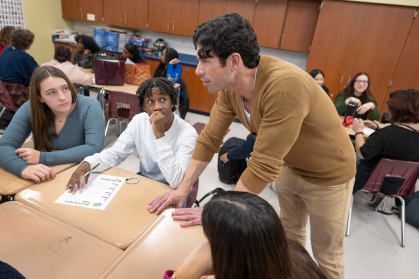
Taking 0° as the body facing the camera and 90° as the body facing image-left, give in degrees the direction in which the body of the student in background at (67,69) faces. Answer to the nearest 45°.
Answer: approximately 180°

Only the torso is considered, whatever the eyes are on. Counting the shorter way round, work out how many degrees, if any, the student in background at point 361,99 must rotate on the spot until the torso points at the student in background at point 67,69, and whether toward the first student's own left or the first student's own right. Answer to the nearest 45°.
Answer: approximately 45° to the first student's own right

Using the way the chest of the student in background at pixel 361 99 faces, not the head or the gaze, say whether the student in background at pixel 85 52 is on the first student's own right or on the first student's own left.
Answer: on the first student's own right

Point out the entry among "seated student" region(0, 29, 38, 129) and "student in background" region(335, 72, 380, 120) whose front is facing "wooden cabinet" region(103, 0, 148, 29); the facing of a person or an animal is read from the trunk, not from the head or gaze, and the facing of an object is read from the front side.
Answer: the seated student

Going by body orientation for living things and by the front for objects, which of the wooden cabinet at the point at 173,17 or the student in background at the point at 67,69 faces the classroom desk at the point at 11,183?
the wooden cabinet

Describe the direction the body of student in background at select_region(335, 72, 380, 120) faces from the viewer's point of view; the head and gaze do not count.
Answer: toward the camera

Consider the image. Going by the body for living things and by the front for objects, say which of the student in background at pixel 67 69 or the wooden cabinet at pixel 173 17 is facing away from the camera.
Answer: the student in background

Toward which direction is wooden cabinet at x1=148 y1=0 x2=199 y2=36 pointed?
toward the camera

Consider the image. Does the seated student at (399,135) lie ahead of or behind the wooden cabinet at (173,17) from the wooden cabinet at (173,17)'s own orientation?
ahead

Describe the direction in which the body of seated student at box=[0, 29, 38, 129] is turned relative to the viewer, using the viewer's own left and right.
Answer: facing away from the viewer and to the right of the viewer

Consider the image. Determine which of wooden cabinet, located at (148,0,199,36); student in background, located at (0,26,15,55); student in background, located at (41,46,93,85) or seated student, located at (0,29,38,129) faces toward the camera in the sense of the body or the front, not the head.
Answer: the wooden cabinet

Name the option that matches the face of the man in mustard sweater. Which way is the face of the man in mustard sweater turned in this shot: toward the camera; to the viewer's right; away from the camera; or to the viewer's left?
to the viewer's left

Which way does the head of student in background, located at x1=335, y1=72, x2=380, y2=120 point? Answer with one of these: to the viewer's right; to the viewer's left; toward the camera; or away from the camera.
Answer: toward the camera
